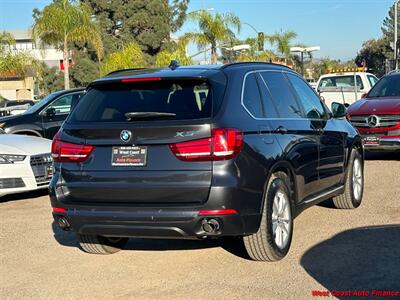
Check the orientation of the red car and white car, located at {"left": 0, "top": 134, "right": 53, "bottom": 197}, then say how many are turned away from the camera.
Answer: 0

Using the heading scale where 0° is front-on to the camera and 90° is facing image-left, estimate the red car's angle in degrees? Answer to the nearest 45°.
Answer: approximately 45°

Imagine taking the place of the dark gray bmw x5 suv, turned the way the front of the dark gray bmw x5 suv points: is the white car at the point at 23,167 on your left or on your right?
on your left

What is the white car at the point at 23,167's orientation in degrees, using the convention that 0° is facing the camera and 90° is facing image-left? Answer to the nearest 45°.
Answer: approximately 315°

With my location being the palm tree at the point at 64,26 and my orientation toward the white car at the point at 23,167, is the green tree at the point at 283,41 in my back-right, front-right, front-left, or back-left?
back-left

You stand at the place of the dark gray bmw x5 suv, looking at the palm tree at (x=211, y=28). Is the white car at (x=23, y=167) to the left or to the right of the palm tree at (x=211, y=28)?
left

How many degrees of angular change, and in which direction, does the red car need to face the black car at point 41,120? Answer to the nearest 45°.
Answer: approximately 45° to its right
